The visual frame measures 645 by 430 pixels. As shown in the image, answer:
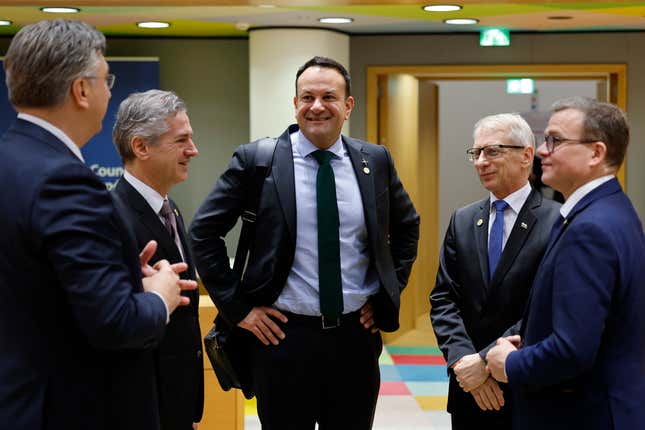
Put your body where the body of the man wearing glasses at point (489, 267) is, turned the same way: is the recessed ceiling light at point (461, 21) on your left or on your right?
on your right

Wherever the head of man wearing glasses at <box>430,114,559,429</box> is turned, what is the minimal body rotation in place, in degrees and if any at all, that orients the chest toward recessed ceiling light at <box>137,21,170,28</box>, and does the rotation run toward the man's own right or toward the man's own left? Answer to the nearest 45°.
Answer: approximately 90° to the man's own right

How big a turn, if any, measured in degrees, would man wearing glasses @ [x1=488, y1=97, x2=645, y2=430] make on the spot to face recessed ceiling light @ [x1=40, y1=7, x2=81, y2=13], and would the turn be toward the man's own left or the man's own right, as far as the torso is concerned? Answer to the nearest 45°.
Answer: approximately 45° to the man's own right

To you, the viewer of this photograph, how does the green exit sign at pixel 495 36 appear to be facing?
facing the viewer

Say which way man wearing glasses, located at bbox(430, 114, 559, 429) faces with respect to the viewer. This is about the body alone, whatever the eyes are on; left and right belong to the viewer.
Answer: facing the viewer and to the left of the viewer

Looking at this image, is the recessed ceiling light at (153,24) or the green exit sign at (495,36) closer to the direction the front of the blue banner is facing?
the recessed ceiling light

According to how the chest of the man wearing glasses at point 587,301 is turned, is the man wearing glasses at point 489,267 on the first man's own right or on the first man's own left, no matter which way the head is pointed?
on the first man's own right

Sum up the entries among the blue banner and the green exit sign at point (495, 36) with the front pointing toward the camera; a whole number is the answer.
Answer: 2

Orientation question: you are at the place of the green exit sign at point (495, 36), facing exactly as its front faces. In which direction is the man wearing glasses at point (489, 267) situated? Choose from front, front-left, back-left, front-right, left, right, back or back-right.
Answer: front

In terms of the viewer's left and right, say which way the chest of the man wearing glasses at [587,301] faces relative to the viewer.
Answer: facing to the left of the viewer

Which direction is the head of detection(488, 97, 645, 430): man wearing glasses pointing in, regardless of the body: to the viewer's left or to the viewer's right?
to the viewer's left

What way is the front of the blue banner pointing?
toward the camera

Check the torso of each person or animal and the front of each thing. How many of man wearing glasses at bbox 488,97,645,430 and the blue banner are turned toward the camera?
1

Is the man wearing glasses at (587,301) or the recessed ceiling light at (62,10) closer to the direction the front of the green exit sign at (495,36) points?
the man wearing glasses

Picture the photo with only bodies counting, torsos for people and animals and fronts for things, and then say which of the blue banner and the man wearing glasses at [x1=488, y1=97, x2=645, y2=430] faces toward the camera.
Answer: the blue banner

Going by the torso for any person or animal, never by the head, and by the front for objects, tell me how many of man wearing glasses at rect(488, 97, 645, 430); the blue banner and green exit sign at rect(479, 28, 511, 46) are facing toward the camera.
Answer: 2
